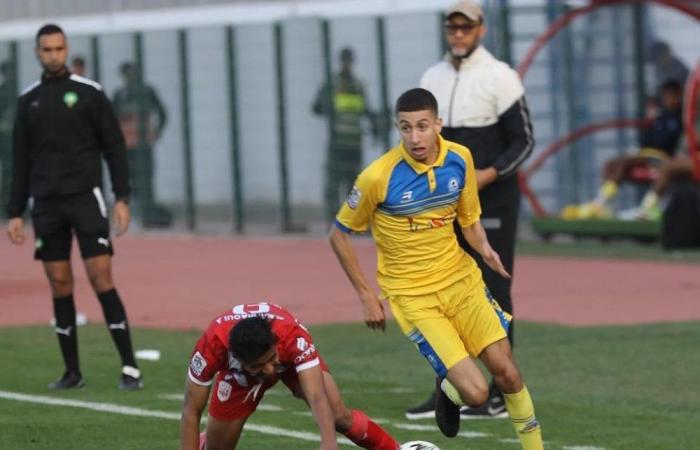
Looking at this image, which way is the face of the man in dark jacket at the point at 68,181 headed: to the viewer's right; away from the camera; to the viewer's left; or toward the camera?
toward the camera

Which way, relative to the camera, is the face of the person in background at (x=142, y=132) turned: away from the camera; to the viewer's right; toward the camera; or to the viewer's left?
toward the camera

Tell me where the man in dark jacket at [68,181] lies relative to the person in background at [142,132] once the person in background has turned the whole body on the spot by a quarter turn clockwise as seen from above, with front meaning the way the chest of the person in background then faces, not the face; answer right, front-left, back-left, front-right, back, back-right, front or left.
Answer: front-left

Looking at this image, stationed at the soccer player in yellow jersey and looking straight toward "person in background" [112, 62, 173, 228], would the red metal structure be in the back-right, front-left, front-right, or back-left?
front-right

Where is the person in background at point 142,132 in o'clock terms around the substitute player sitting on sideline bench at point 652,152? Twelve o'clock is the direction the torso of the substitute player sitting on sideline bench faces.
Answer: The person in background is roughly at 1 o'clock from the substitute player sitting on sideline bench.

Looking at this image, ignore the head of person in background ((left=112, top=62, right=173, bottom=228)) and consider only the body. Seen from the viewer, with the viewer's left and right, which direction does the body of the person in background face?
facing the viewer and to the right of the viewer

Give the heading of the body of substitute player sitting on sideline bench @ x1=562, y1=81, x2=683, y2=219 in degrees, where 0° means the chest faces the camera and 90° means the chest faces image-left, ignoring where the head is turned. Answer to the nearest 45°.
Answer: approximately 90°

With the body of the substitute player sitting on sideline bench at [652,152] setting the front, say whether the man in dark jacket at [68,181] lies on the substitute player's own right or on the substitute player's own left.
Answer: on the substitute player's own left

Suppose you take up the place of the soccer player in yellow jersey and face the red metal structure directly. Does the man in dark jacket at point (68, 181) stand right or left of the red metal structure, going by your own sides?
left

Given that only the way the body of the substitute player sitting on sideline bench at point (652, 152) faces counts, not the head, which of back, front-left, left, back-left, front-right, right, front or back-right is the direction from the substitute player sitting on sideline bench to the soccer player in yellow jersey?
left

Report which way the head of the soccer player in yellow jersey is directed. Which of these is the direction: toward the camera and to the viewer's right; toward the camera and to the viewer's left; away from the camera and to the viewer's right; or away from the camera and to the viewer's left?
toward the camera and to the viewer's left

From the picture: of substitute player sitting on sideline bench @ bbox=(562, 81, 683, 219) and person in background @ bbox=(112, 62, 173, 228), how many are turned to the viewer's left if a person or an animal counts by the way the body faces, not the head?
1
